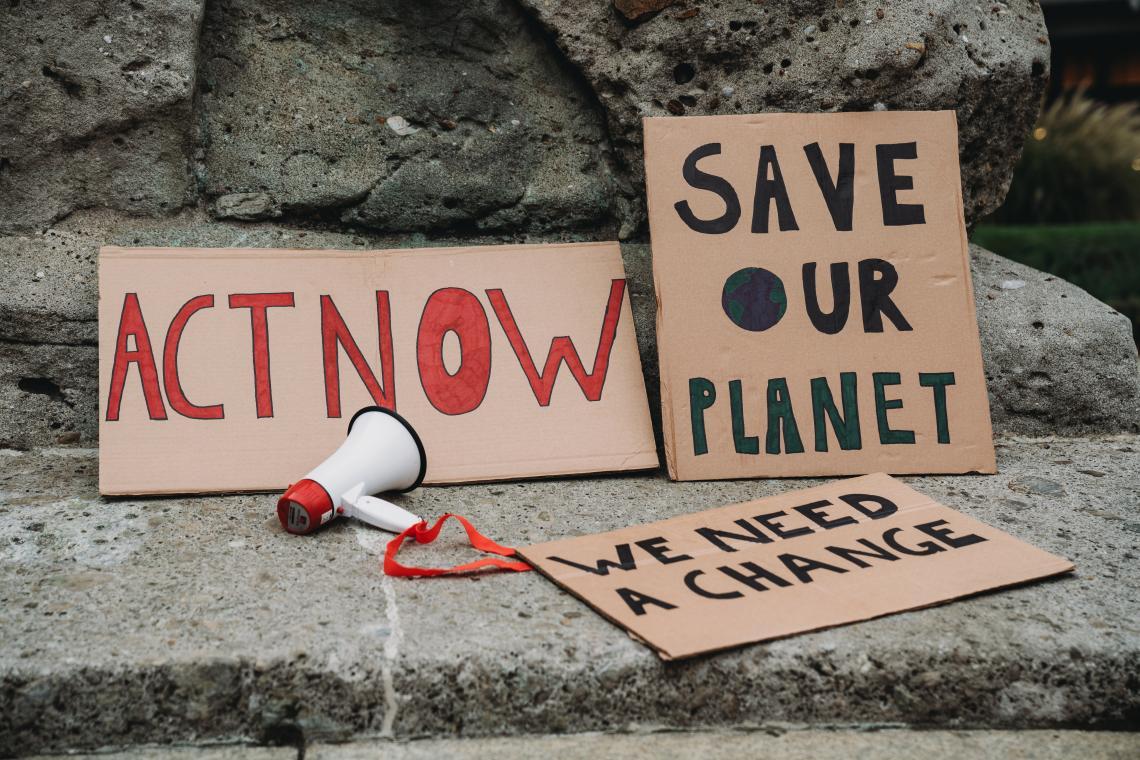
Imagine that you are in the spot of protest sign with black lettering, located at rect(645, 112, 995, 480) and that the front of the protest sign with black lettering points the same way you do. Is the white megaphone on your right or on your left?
on your right

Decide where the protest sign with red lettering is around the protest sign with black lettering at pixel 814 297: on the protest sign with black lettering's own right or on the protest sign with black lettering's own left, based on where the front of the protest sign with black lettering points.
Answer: on the protest sign with black lettering's own right

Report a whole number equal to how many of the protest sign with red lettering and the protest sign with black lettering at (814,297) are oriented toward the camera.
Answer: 2

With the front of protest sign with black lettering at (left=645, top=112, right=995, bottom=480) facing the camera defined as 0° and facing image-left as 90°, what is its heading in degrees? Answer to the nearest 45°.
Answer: approximately 0°

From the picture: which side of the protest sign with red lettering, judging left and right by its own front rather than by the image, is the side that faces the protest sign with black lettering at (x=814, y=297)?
left

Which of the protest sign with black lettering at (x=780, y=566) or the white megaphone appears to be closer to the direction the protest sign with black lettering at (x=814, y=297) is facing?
the protest sign with black lettering
